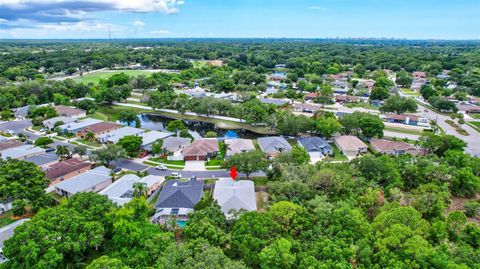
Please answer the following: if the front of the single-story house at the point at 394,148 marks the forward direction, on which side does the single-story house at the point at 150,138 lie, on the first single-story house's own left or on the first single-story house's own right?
on the first single-story house's own right

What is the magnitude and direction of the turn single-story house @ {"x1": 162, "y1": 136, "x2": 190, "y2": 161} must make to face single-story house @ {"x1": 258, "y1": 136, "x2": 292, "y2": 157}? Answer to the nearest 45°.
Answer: approximately 90° to its left

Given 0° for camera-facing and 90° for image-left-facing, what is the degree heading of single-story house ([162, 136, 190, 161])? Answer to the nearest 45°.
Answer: approximately 0°

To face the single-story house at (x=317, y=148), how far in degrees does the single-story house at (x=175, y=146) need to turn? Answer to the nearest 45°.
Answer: approximately 90° to its left

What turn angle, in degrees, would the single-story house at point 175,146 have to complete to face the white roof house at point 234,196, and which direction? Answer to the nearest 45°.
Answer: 0° — it already faces it

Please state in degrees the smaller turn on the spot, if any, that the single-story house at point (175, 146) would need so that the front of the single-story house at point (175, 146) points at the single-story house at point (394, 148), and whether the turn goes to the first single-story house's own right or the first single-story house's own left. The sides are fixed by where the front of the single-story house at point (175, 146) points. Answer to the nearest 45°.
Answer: approximately 90° to the first single-story house's own left

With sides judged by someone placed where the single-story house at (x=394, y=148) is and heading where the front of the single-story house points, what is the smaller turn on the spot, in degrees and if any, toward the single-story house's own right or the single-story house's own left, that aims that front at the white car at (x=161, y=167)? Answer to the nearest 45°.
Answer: approximately 45° to the single-story house's own right

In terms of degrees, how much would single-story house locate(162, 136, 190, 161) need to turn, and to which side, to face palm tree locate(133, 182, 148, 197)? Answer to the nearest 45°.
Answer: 0° — it already faces it

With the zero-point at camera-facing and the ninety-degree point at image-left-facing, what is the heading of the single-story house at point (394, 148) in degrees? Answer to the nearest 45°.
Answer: approximately 0°

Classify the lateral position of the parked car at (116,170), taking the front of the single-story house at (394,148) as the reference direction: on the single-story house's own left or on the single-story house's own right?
on the single-story house's own right

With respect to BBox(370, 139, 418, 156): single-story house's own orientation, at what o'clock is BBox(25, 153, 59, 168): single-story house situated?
BBox(25, 153, 59, 168): single-story house is roughly at 2 o'clock from BBox(370, 139, 418, 156): single-story house.

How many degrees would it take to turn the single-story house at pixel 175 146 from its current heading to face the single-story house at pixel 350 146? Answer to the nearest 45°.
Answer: approximately 90° to its left

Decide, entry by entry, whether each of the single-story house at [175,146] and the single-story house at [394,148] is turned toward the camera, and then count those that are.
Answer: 2
